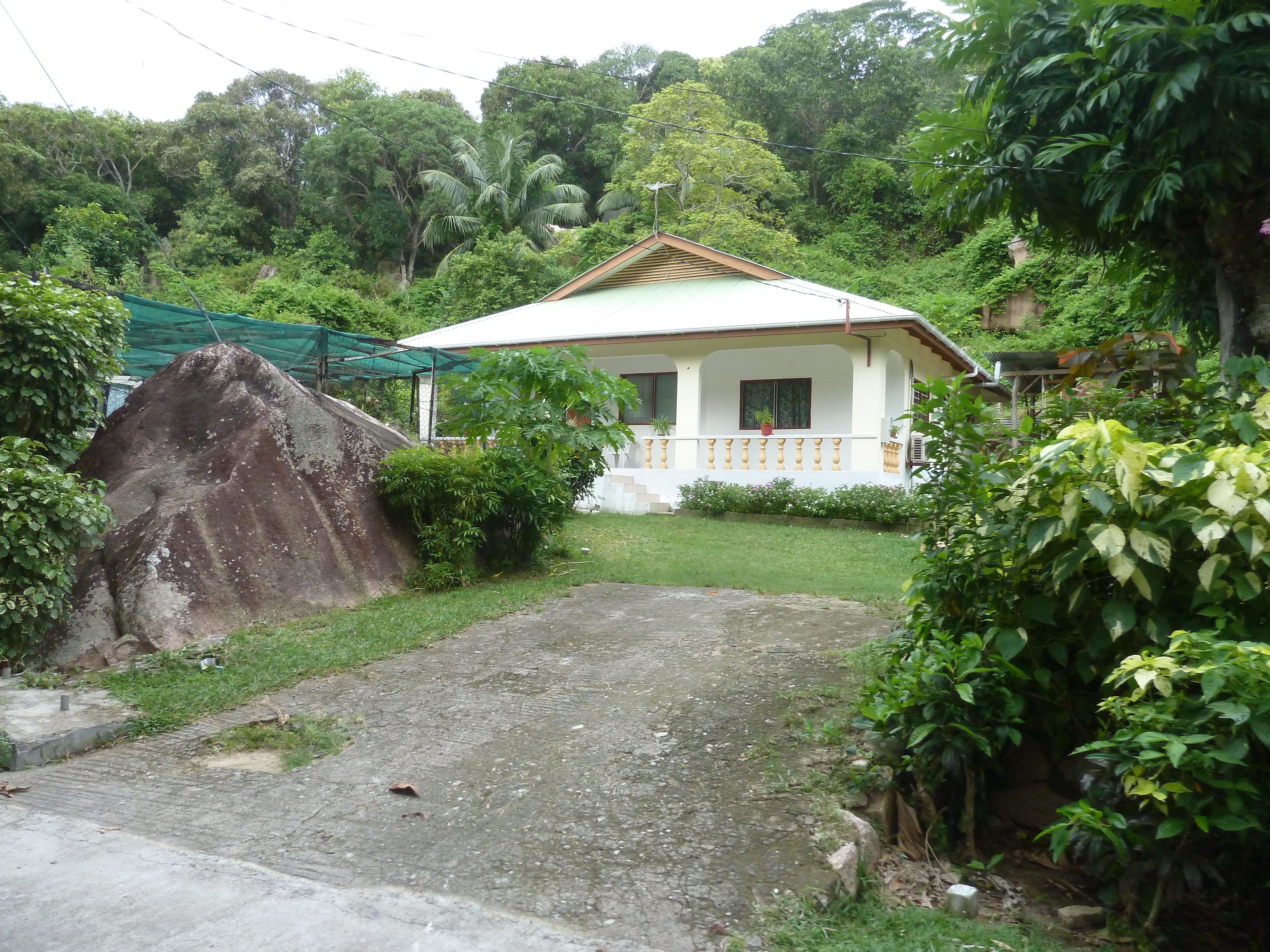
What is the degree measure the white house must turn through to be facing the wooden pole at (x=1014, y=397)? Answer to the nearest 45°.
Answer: approximately 90° to its left

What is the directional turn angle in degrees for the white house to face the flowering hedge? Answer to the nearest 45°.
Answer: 0° — it already faces it

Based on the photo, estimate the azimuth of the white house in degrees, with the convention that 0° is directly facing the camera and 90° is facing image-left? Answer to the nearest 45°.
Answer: approximately 0°

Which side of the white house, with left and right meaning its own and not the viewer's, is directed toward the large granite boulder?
front

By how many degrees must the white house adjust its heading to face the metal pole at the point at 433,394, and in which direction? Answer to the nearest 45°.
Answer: approximately 45° to its right

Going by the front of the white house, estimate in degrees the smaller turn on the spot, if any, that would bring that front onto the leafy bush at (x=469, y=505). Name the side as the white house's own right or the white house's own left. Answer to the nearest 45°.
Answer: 0° — it already faces it

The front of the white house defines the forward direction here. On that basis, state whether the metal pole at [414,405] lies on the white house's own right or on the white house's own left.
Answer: on the white house's own right

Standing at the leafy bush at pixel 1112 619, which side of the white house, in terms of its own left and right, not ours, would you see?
front
